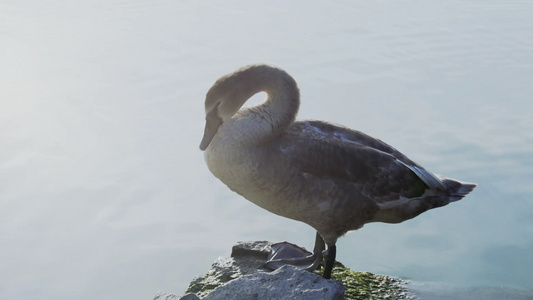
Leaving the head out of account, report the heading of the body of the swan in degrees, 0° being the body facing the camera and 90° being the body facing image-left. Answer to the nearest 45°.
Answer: approximately 90°
